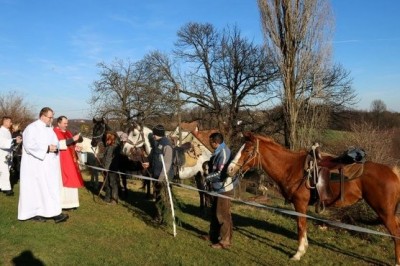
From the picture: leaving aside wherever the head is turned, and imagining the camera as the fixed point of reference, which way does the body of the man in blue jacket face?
to the viewer's left

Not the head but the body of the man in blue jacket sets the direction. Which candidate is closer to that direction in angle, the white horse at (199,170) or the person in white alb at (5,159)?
the person in white alb

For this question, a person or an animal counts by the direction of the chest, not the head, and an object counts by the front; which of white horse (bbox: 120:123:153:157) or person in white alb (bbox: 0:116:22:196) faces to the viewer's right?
the person in white alb

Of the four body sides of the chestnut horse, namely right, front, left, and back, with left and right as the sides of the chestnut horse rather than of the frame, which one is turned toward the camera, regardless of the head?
left

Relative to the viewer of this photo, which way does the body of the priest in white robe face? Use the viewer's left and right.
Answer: facing to the right of the viewer
